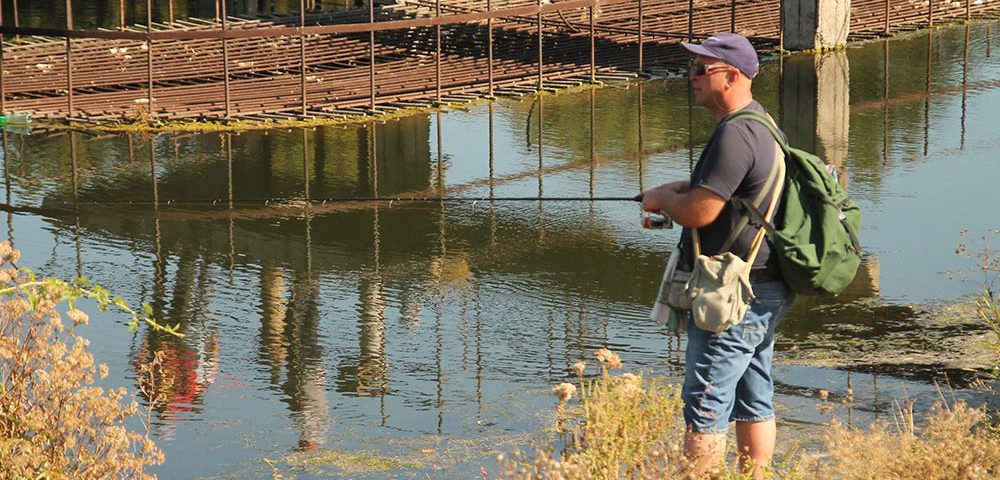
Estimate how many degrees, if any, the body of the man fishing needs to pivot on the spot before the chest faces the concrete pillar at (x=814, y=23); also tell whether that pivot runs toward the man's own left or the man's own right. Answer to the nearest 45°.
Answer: approximately 90° to the man's own right

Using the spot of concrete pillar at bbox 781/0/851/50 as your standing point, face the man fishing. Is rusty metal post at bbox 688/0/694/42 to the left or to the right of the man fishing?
right

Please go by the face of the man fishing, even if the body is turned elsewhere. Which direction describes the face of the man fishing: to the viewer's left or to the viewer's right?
to the viewer's left

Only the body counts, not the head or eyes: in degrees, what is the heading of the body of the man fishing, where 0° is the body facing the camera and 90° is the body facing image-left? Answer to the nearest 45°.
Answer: approximately 90°

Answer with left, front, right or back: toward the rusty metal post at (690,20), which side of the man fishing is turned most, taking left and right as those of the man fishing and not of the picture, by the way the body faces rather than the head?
right

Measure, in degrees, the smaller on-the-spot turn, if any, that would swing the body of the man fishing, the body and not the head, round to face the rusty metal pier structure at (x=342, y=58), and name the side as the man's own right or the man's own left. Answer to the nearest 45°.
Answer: approximately 90° to the man's own right
